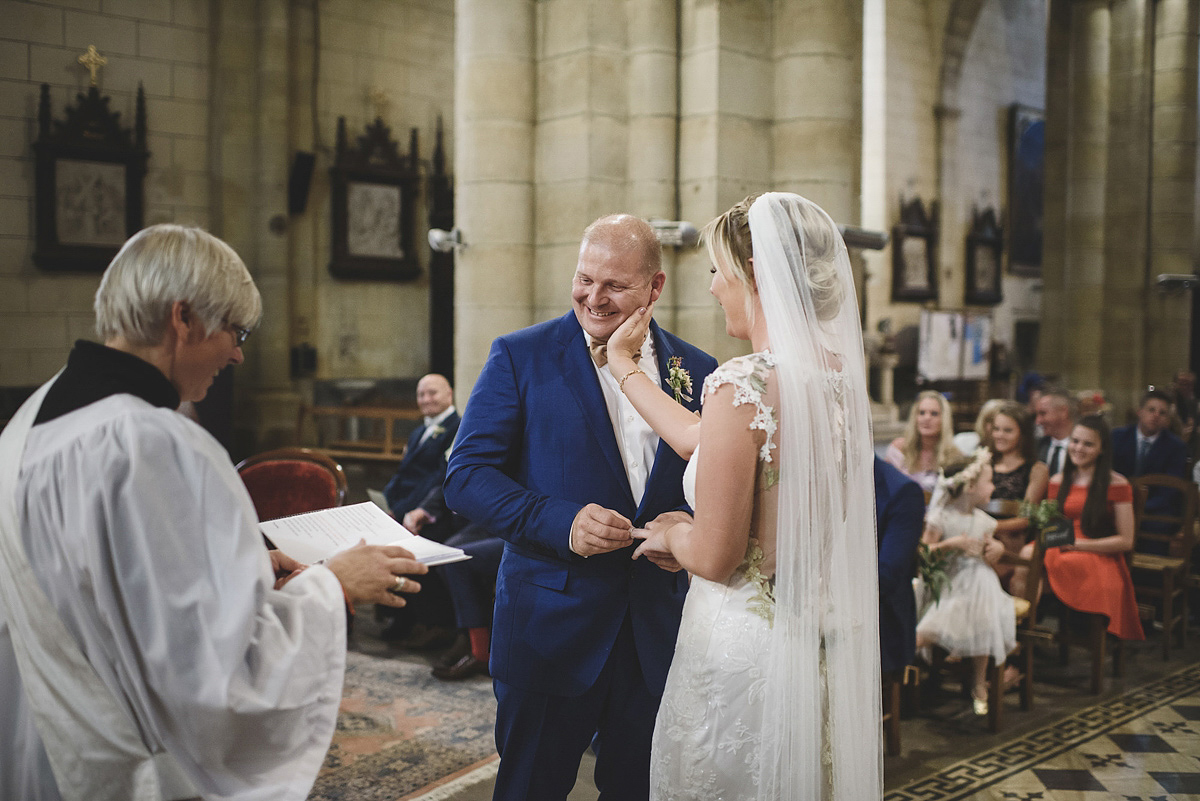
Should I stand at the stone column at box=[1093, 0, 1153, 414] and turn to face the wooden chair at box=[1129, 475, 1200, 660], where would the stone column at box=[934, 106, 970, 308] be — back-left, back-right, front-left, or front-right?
back-right

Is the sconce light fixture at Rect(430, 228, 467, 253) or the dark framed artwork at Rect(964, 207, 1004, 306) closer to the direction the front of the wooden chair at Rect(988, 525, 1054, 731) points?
the sconce light fixture

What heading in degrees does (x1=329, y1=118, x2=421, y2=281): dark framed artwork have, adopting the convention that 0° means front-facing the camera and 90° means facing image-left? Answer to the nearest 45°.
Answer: approximately 0°

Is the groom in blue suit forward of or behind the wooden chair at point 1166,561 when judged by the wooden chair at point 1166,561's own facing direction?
forward

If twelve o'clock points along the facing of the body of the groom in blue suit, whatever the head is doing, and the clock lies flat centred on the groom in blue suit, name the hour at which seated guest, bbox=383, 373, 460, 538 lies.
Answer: The seated guest is roughly at 7 o'clock from the groom in blue suit.

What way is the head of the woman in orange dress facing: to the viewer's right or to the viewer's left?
to the viewer's left

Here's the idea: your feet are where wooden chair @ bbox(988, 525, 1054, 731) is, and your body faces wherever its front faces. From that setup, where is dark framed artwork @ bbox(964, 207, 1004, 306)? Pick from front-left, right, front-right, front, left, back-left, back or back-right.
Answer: back-right

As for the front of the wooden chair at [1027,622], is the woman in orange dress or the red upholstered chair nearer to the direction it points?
the red upholstered chair

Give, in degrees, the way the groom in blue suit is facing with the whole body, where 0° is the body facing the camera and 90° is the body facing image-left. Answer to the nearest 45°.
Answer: approximately 315°

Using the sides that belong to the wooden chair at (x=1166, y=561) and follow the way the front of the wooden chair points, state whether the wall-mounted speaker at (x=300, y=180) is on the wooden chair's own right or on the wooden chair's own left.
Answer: on the wooden chair's own right
